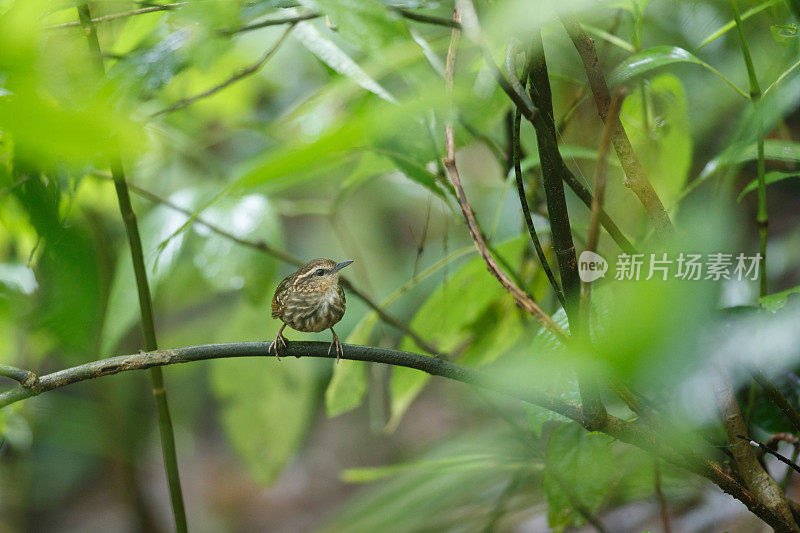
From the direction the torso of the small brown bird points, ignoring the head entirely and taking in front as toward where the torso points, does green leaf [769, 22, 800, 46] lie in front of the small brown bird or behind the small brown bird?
in front

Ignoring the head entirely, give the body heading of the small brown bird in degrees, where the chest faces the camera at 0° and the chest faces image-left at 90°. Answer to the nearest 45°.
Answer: approximately 315°
